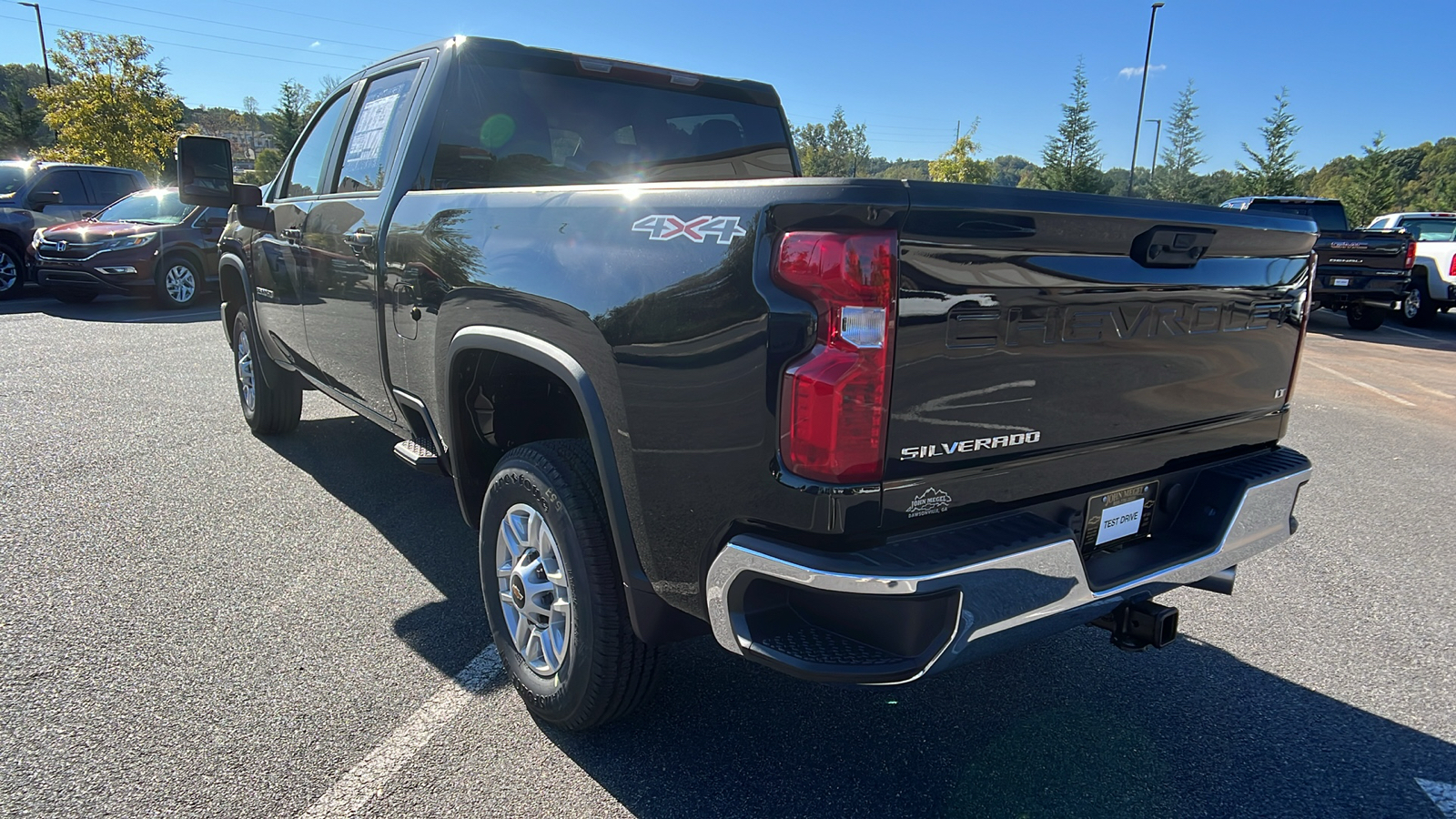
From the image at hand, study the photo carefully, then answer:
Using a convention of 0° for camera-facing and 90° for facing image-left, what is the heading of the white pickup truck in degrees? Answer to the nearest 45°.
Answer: approximately 135°

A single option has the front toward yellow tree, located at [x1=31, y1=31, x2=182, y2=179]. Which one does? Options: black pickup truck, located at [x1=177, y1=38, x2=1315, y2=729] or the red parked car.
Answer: the black pickup truck

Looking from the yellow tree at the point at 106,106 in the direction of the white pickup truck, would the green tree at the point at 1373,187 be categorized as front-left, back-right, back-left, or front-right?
front-left

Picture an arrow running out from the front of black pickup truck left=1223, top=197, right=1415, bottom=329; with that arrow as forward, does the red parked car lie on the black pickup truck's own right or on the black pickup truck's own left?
on the black pickup truck's own left

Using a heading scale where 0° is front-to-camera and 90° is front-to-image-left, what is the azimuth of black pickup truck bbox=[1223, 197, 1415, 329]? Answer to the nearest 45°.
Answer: approximately 135°

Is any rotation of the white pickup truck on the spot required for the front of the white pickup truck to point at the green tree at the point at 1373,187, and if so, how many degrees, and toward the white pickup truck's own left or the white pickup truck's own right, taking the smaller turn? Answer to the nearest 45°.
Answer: approximately 45° to the white pickup truck's own right

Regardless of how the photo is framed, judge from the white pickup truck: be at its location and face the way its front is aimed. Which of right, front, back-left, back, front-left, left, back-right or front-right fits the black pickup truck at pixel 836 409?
back-left

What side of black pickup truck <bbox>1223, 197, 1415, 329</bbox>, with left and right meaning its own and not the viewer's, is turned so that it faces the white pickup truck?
right

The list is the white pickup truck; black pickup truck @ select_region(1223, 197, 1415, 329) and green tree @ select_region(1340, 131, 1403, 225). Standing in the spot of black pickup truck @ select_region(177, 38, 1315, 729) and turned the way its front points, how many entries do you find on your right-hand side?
3

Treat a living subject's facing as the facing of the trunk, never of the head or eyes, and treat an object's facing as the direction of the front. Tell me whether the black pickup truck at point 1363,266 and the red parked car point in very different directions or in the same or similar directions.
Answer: very different directions

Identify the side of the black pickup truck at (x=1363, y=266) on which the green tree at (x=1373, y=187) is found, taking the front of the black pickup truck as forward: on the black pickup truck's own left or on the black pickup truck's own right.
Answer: on the black pickup truck's own right

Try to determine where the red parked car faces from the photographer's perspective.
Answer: facing the viewer and to the left of the viewer

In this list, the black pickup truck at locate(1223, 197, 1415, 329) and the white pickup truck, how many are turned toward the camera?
0

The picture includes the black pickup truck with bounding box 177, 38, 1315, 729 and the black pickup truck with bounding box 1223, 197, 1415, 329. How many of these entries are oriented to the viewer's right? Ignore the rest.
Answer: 0

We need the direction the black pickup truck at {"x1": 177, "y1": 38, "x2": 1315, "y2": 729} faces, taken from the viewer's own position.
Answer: facing away from the viewer and to the left of the viewer
